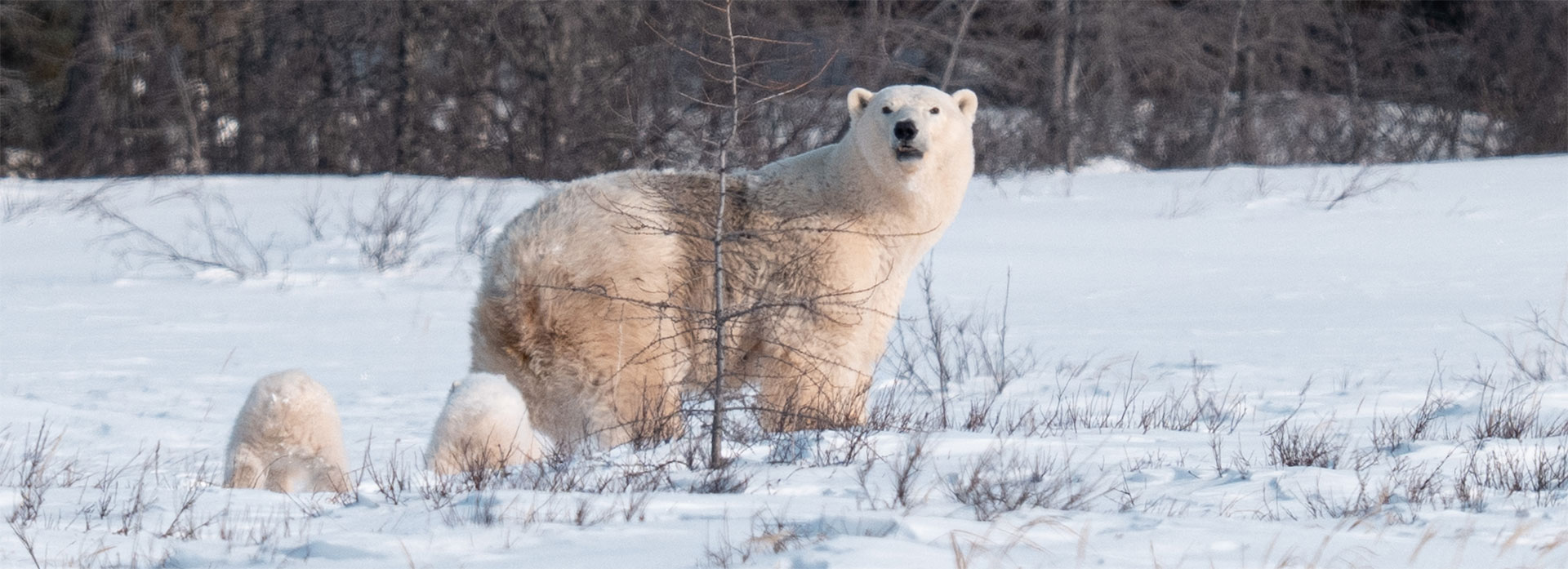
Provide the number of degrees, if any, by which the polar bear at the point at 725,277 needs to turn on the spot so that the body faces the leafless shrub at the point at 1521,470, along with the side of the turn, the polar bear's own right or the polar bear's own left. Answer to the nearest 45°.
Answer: approximately 45° to the polar bear's own right

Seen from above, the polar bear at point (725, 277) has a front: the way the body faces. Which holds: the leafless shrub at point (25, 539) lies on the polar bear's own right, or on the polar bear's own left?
on the polar bear's own right

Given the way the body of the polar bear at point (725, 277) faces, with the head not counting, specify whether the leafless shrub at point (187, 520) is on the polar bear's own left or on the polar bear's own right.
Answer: on the polar bear's own right

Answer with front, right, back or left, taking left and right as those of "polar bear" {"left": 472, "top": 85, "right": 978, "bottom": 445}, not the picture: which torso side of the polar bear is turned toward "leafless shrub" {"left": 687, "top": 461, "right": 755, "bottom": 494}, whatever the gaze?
right

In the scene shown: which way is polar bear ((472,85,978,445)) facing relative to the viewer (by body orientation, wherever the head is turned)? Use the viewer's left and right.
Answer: facing to the right of the viewer

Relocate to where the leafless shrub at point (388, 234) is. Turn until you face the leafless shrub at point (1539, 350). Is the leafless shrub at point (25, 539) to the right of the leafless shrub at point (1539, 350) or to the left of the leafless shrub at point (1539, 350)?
right

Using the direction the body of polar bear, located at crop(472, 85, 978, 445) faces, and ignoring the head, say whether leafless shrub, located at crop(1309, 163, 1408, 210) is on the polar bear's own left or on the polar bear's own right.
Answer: on the polar bear's own left

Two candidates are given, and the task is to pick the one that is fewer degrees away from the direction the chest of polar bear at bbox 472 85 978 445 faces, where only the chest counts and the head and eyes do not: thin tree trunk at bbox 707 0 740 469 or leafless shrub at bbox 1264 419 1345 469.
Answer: the leafless shrub

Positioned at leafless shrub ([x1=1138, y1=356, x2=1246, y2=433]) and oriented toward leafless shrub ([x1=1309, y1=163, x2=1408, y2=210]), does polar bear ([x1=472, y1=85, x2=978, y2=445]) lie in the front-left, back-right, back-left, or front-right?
back-left

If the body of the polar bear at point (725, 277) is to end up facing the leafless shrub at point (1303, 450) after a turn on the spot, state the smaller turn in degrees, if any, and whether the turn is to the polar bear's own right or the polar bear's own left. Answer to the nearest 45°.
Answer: approximately 45° to the polar bear's own right

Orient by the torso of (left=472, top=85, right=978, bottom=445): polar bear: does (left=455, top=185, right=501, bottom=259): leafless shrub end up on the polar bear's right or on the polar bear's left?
on the polar bear's left

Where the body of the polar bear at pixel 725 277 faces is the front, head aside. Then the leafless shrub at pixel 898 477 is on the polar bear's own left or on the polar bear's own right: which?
on the polar bear's own right

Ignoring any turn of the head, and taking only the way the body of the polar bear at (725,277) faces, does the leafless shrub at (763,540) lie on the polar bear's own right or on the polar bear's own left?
on the polar bear's own right

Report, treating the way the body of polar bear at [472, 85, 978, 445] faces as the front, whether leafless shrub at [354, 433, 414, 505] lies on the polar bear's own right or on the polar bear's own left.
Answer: on the polar bear's own right
